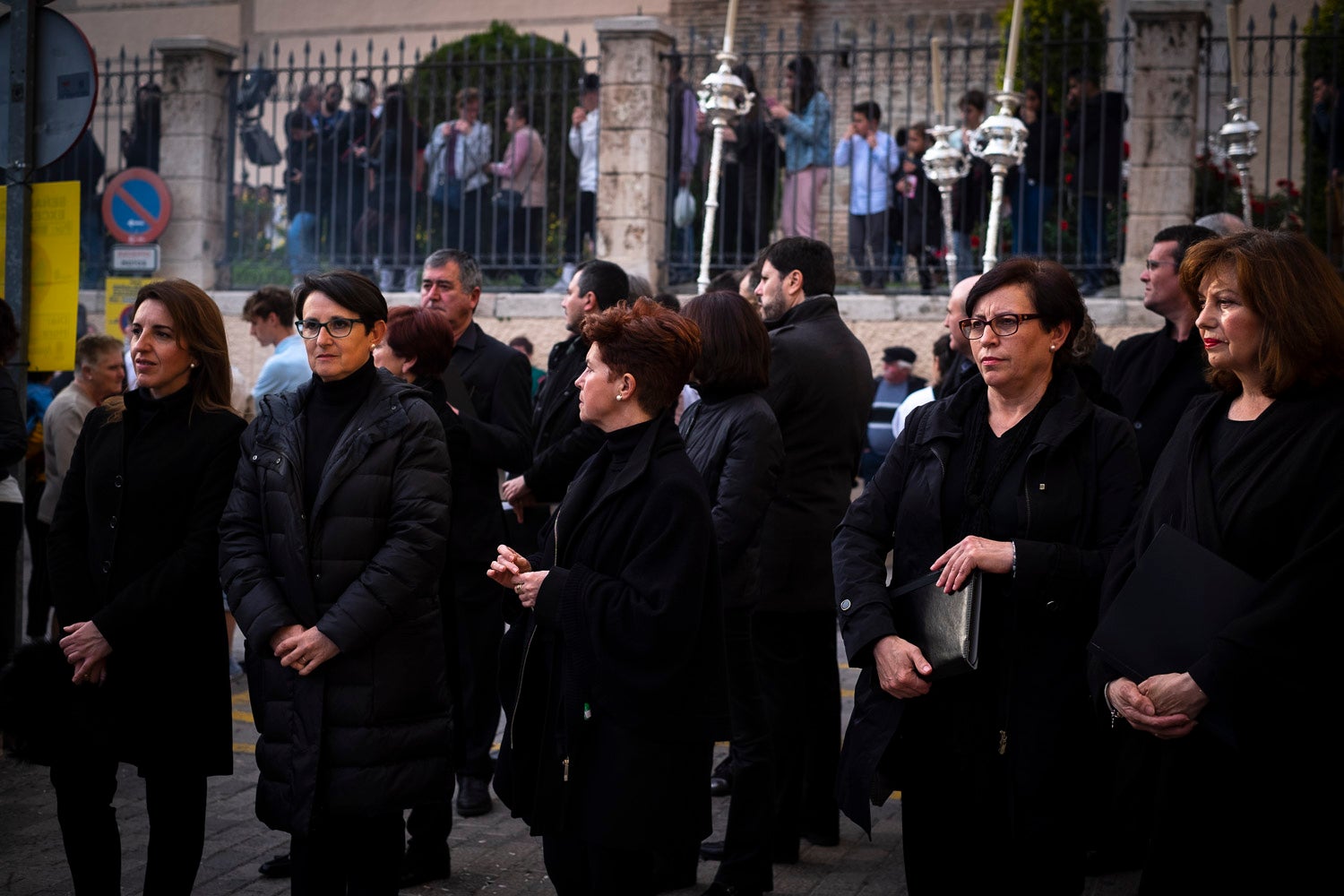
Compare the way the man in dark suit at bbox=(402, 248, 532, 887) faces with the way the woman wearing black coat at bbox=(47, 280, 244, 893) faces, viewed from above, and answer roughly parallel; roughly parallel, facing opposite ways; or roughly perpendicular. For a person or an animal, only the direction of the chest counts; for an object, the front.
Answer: roughly parallel

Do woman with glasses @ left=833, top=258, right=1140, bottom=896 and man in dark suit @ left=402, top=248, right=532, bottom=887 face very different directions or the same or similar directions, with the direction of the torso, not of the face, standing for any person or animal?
same or similar directions

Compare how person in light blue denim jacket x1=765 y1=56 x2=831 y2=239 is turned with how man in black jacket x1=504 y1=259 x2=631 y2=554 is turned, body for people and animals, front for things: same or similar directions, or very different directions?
same or similar directions

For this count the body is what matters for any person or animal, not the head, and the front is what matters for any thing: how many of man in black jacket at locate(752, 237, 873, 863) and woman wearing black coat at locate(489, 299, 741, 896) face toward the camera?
0

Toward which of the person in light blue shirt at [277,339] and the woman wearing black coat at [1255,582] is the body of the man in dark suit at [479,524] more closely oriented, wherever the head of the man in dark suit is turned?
the woman wearing black coat

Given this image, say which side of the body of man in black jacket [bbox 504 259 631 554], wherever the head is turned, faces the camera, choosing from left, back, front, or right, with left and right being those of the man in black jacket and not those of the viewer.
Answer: left

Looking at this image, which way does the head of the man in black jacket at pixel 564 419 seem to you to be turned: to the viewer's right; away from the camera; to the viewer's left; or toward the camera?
to the viewer's left

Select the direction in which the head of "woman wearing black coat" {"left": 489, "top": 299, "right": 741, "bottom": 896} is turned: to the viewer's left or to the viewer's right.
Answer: to the viewer's left

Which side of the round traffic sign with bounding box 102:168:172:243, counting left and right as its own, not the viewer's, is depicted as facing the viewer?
front

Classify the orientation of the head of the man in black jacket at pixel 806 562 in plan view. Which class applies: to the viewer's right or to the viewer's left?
to the viewer's left

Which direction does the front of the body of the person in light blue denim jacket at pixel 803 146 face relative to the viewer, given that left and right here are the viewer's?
facing to the left of the viewer

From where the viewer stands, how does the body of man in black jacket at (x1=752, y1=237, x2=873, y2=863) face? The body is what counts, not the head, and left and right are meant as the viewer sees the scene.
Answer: facing away from the viewer and to the left of the viewer
